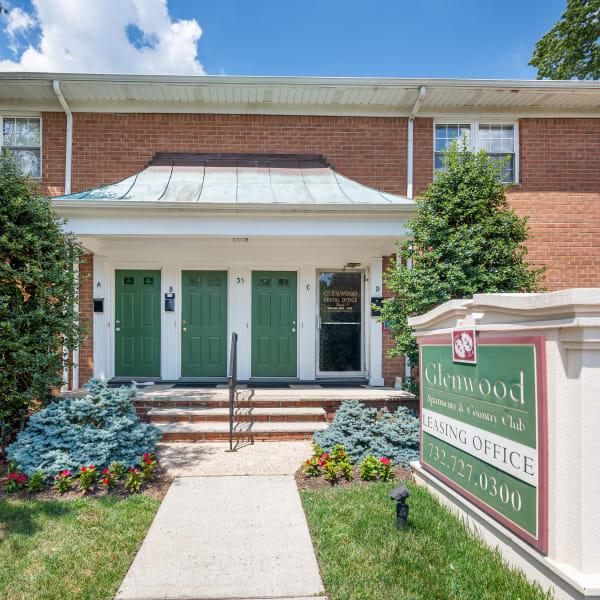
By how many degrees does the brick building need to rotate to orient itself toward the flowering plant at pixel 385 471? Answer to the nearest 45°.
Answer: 0° — it already faces it

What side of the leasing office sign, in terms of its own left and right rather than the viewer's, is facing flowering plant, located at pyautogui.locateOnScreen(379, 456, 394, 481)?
right

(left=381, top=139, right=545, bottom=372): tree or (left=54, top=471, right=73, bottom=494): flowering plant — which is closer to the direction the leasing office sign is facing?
the flowering plant

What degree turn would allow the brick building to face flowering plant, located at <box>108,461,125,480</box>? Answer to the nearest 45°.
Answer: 0° — it already faces it

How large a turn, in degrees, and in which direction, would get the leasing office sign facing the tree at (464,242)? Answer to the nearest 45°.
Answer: approximately 135° to its right

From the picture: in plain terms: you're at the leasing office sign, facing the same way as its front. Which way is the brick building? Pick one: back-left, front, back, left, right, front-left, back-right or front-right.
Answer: right

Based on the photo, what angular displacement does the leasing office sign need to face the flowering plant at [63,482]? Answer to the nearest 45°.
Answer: approximately 45° to its right

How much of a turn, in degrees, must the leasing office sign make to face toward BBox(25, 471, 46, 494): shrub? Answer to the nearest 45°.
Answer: approximately 45° to its right

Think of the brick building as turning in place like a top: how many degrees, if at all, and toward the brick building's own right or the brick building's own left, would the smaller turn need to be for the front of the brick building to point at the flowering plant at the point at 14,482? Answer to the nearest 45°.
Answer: approximately 45° to the brick building's own right

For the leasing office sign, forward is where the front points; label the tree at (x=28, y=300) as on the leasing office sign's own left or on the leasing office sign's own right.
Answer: on the leasing office sign's own right
